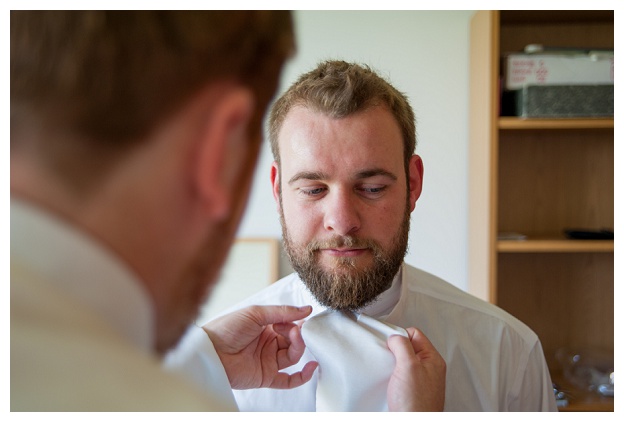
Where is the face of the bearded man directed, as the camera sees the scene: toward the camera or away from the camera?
toward the camera

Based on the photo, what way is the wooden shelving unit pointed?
toward the camera
